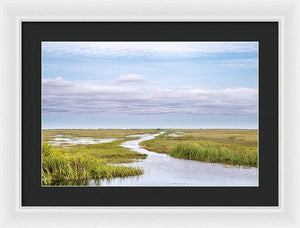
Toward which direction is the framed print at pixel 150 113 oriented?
toward the camera
